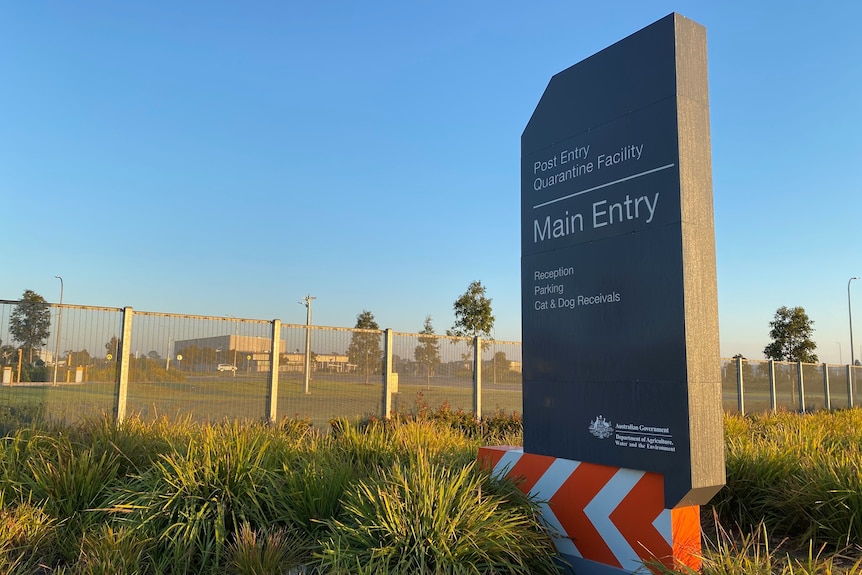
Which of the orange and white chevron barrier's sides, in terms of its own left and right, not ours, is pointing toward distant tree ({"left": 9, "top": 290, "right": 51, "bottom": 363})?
right

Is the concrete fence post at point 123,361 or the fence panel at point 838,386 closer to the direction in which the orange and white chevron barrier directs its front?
the concrete fence post

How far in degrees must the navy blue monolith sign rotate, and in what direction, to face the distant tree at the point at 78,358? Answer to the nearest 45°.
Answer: approximately 90° to its right

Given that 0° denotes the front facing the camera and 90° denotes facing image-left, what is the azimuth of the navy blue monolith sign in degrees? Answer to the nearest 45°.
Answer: approximately 45°

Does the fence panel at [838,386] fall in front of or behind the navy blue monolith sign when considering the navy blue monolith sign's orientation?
behind

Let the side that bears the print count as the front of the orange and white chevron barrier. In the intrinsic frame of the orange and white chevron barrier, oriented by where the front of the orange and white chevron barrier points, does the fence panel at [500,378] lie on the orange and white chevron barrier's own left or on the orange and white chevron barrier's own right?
on the orange and white chevron barrier's own right

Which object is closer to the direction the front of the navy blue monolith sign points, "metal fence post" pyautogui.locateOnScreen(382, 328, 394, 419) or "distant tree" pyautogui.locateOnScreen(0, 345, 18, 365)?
the distant tree

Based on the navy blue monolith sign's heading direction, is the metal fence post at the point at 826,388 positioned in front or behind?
behind

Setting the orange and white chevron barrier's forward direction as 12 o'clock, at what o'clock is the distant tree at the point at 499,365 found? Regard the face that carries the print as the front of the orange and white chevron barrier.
The distant tree is roughly at 4 o'clock from the orange and white chevron barrier.

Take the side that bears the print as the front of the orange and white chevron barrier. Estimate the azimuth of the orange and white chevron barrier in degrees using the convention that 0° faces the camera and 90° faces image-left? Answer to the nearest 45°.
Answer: approximately 45°

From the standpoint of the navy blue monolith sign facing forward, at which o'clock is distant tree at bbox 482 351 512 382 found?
The distant tree is roughly at 4 o'clock from the navy blue monolith sign.

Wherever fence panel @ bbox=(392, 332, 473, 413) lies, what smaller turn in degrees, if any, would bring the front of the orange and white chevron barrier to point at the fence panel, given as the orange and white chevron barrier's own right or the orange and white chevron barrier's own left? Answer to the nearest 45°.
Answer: approximately 135° to the orange and white chevron barrier's own right
